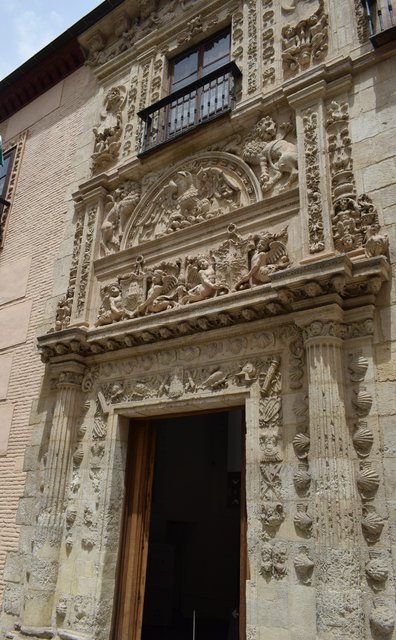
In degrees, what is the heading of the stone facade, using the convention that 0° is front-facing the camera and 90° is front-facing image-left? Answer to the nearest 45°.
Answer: approximately 45°
